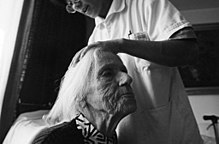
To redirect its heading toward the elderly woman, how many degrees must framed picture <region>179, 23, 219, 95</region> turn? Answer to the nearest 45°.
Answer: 0° — it already faces them

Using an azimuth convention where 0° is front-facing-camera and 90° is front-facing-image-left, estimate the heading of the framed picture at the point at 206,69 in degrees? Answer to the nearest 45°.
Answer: approximately 0°
